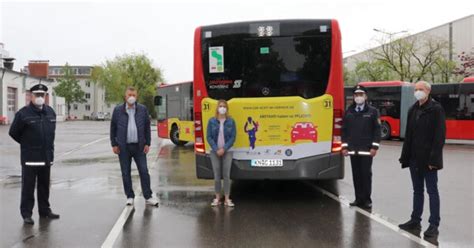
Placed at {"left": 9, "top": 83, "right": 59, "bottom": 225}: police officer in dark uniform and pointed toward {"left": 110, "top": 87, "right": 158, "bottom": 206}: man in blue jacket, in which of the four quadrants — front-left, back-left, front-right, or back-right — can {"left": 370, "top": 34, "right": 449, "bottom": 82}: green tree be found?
front-left

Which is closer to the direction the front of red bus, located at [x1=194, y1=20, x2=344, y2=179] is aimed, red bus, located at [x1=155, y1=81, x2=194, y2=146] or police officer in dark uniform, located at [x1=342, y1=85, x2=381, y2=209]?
the red bus

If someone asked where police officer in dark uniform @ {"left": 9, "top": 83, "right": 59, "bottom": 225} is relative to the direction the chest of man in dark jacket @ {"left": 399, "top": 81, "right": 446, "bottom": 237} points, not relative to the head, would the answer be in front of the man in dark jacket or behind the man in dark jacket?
in front

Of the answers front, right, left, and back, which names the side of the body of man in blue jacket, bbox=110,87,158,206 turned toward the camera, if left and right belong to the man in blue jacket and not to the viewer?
front

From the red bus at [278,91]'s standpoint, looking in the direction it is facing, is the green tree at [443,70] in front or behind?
in front

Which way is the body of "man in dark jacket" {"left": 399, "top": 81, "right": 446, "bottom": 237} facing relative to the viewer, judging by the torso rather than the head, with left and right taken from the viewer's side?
facing the viewer and to the left of the viewer

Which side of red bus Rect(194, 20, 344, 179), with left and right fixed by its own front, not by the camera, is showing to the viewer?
back

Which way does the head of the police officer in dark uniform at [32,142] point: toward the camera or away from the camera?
toward the camera

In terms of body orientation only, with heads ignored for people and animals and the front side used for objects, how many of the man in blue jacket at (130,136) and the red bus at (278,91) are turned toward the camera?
1

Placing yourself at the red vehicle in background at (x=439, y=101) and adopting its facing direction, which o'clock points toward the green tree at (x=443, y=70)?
The green tree is roughly at 3 o'clock from the red vehicle in background.

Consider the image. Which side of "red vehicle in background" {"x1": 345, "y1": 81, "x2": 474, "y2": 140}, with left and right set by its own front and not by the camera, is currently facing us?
left
